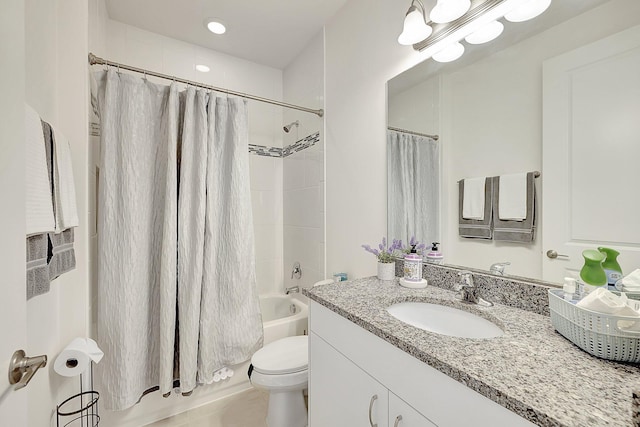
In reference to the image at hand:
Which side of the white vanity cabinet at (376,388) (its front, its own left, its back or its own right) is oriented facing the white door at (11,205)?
front

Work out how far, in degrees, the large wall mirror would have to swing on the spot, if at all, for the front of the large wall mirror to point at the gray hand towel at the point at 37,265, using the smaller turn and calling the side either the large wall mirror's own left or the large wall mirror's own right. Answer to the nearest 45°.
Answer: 0° — it already faces it

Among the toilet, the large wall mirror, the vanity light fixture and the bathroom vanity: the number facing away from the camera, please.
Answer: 0

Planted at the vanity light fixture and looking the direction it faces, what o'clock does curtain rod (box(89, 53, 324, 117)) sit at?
The curtain rod is roughly at 1 o'clock from the vanity light fixture.

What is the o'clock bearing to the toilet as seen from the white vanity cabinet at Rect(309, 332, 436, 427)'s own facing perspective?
The toilet is roughly at 3 o'clock from the white vanity cabinet.

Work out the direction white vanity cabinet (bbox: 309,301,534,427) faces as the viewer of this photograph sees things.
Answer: facing the viewer and to the left of the viewer

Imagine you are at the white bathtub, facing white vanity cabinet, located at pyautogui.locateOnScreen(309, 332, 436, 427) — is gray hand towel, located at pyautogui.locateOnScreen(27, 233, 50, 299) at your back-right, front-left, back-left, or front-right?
front-right

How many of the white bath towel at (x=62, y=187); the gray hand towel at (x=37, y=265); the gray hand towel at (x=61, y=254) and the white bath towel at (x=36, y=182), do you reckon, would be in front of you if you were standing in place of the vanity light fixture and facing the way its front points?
4

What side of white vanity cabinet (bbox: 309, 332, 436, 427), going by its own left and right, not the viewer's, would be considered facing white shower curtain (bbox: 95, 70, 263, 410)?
right

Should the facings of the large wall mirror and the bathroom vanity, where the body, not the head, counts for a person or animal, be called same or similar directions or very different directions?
same or similar directions

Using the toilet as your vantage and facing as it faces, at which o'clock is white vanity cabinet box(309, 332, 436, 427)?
The white vanity cabinet is roughly at 10 o'clock from the toilet.

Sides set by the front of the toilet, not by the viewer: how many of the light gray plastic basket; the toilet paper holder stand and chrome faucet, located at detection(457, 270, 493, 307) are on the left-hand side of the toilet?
2

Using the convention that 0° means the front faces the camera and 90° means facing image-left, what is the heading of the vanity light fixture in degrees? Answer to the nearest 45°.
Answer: approximately 45°
